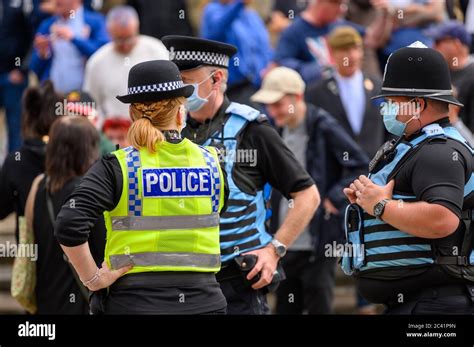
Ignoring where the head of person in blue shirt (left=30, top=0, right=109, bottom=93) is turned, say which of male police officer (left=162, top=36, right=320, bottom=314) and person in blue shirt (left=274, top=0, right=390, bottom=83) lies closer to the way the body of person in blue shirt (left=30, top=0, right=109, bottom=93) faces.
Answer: the male police officer

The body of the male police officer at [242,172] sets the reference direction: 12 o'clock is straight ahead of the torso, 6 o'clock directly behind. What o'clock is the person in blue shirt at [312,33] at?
The person in blue shirt is roughly at 5 o'clock from the male police officer.

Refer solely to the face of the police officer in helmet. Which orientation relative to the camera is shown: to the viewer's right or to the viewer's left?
to the viewer's left

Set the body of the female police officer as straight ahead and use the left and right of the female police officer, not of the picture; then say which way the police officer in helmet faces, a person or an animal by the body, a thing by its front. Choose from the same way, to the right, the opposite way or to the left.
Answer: to the left

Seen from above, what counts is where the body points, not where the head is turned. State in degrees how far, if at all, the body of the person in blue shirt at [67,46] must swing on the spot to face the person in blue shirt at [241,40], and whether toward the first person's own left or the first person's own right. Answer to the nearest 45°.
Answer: approximately 90° to the first person's own left

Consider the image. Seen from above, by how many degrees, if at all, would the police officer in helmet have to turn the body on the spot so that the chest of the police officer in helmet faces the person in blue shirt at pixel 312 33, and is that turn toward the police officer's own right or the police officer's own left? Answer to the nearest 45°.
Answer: approximately 90° to the police officer's own right

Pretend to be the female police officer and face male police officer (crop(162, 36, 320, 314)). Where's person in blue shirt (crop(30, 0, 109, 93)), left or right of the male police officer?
left

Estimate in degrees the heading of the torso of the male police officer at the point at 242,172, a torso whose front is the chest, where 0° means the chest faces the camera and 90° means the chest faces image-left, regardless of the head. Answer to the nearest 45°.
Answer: approximately 45°

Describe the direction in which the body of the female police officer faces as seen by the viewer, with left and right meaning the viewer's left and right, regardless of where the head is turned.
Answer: facing away from the viewer

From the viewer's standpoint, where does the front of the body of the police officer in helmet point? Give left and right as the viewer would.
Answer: facing to the left of the viewer
